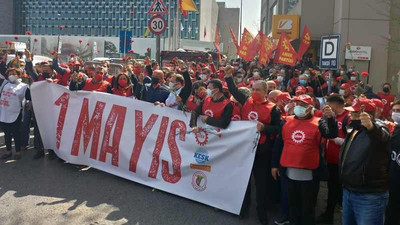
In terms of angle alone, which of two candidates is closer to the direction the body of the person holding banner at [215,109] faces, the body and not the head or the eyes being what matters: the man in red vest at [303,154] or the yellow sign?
the man in red vest

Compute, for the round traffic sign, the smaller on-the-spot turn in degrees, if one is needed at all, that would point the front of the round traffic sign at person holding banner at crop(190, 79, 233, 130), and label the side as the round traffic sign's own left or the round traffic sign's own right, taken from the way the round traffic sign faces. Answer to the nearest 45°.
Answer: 0° — it already faces them

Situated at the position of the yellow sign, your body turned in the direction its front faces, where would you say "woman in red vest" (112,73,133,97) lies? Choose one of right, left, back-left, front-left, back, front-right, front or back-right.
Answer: front

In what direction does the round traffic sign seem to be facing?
toward the camera

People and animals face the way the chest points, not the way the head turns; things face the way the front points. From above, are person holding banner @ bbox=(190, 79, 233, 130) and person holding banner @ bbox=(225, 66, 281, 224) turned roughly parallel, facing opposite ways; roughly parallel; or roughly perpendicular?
roughly parallel

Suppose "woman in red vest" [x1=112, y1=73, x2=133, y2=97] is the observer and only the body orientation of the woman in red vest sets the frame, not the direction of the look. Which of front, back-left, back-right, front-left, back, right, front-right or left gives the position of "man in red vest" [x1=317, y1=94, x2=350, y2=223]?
front-left

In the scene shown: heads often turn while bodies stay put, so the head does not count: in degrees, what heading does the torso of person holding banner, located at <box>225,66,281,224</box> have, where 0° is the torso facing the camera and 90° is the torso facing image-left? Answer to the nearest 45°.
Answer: approximately 45°

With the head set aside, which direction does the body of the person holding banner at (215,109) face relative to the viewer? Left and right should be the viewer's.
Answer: facing the viewer and to the left of the viewer

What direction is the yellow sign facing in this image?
toward the camera

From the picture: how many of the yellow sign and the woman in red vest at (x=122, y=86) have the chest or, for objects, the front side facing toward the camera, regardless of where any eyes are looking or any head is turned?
2

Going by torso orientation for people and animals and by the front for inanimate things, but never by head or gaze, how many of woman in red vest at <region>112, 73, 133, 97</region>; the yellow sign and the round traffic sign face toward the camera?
3

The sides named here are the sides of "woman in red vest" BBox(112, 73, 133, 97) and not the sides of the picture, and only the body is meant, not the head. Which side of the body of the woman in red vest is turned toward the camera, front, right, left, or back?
front

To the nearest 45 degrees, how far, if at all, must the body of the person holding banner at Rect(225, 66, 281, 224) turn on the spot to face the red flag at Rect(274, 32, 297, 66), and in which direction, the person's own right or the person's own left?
approximately 135° to the person's own right

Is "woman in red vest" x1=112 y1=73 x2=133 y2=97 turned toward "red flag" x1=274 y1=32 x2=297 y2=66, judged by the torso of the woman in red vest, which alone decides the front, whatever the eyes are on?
no

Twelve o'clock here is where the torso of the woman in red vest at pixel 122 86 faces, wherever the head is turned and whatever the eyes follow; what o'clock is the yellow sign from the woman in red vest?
The yellow sign is roughly at 7 o'clock from the woman in red vest.

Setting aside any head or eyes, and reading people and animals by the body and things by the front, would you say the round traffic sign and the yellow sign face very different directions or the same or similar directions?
same or similar directions

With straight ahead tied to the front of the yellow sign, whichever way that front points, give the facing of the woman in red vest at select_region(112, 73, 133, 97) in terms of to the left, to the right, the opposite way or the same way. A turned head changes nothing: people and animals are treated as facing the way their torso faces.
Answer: the same way

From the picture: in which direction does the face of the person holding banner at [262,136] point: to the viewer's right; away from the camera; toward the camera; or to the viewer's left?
toward the camera

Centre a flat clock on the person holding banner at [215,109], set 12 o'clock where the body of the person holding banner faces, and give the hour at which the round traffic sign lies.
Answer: The round traffic sign is roughly at 4 o'clock from the person holding banner.
